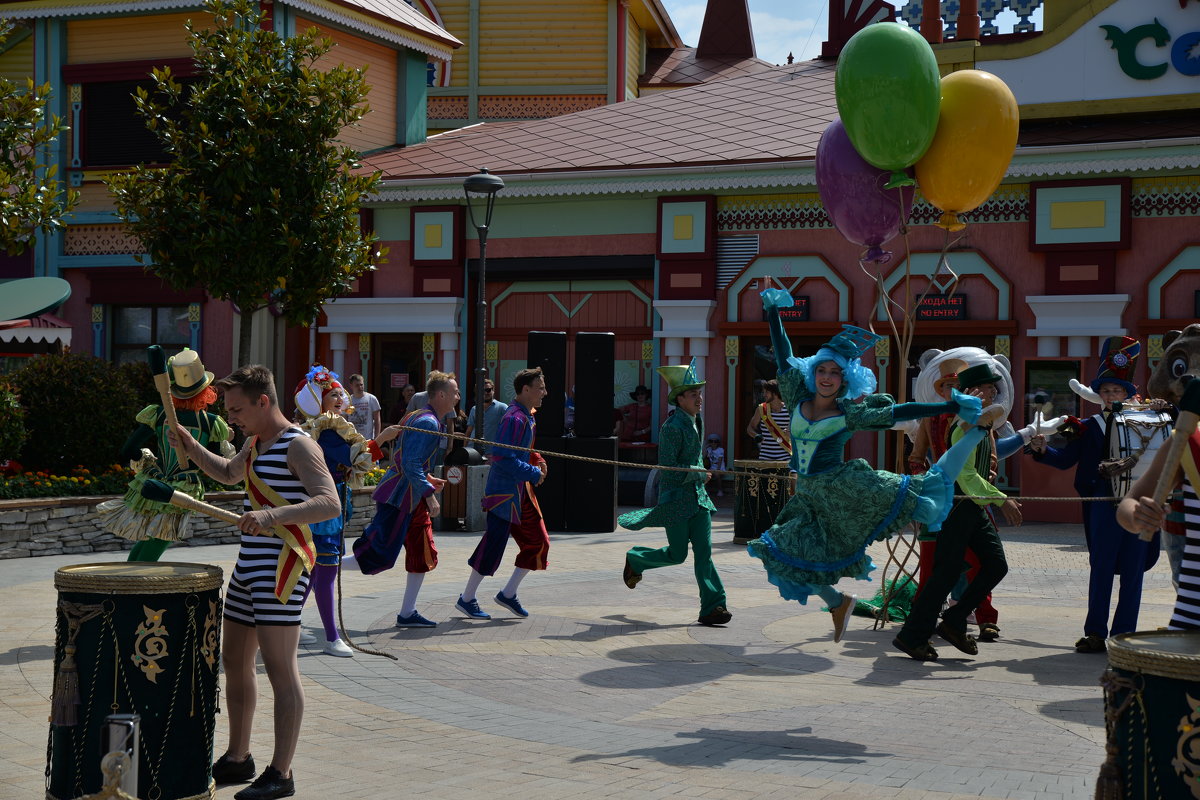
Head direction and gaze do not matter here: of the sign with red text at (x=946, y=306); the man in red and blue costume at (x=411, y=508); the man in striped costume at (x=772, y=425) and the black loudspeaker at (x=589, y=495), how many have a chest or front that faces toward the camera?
3

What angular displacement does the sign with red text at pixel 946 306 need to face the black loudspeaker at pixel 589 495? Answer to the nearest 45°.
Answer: approximately 45° to its right

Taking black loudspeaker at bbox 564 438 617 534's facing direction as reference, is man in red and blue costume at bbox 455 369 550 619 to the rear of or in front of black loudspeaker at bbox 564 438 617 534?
in front

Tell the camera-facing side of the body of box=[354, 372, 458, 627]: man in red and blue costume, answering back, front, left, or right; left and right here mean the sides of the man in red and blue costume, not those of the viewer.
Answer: right

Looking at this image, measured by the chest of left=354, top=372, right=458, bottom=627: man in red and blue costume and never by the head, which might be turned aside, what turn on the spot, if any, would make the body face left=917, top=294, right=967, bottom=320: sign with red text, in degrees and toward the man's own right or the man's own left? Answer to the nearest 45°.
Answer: approximately 45° to the man's own left

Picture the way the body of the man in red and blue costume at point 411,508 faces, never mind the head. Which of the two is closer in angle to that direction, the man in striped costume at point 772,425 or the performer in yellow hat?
the man in striped costume

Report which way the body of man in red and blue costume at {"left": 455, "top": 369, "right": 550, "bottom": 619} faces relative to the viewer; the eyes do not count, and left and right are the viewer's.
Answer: facing to the right of the viewer

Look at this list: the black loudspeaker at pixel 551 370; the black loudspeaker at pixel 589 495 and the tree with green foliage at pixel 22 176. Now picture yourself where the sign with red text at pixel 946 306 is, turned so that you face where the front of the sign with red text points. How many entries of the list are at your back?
0

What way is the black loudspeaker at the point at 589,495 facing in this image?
toward the camera

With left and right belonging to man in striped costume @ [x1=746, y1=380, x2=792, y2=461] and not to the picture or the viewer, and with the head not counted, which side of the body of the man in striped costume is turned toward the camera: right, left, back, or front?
front

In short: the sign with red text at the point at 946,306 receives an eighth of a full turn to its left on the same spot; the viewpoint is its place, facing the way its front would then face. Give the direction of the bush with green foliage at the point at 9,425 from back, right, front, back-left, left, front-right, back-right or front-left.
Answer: right

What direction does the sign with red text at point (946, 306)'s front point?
toward the camera

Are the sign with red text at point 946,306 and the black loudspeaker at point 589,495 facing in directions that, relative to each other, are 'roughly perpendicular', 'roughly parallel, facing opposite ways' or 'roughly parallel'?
roughly parallel
